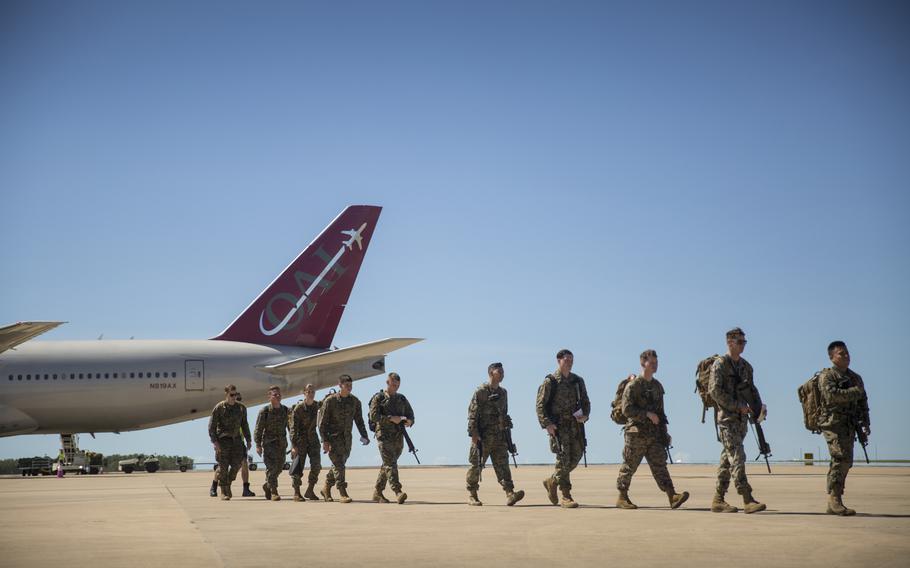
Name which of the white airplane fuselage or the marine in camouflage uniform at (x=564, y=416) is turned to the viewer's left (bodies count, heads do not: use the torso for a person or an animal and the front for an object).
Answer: the white airplane fuselage

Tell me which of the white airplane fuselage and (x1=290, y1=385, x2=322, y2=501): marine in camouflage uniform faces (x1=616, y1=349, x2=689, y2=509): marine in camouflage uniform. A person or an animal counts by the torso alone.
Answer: (x1=290, y1=385, x2=322, y2=501): marine in camouflage uniform

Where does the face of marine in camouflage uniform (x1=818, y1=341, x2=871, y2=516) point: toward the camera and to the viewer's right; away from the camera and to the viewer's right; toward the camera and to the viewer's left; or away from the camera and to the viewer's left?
toward the camera and to the viewer's right

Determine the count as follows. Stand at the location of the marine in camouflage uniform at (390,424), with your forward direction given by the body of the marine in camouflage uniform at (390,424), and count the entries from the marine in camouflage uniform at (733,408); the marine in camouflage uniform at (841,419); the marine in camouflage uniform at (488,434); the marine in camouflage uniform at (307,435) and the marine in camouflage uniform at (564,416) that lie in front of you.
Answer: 4

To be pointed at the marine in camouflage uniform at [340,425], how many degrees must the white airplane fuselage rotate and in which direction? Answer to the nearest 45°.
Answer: approximately 90° to its left

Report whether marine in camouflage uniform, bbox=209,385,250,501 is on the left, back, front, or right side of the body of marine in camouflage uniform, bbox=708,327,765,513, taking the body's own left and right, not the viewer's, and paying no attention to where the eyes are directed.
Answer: back

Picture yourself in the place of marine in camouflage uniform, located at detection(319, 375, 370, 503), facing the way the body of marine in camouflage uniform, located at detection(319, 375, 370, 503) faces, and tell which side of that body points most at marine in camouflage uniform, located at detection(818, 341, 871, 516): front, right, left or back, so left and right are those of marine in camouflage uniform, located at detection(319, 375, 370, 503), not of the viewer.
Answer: front

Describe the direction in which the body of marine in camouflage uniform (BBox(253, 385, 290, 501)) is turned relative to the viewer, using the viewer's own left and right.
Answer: facing the viewer and to the right of the viewer

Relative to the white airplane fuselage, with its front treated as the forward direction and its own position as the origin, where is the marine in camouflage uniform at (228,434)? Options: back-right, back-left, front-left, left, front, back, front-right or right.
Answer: left

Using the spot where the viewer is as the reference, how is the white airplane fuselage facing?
facing to the left of the viewer
